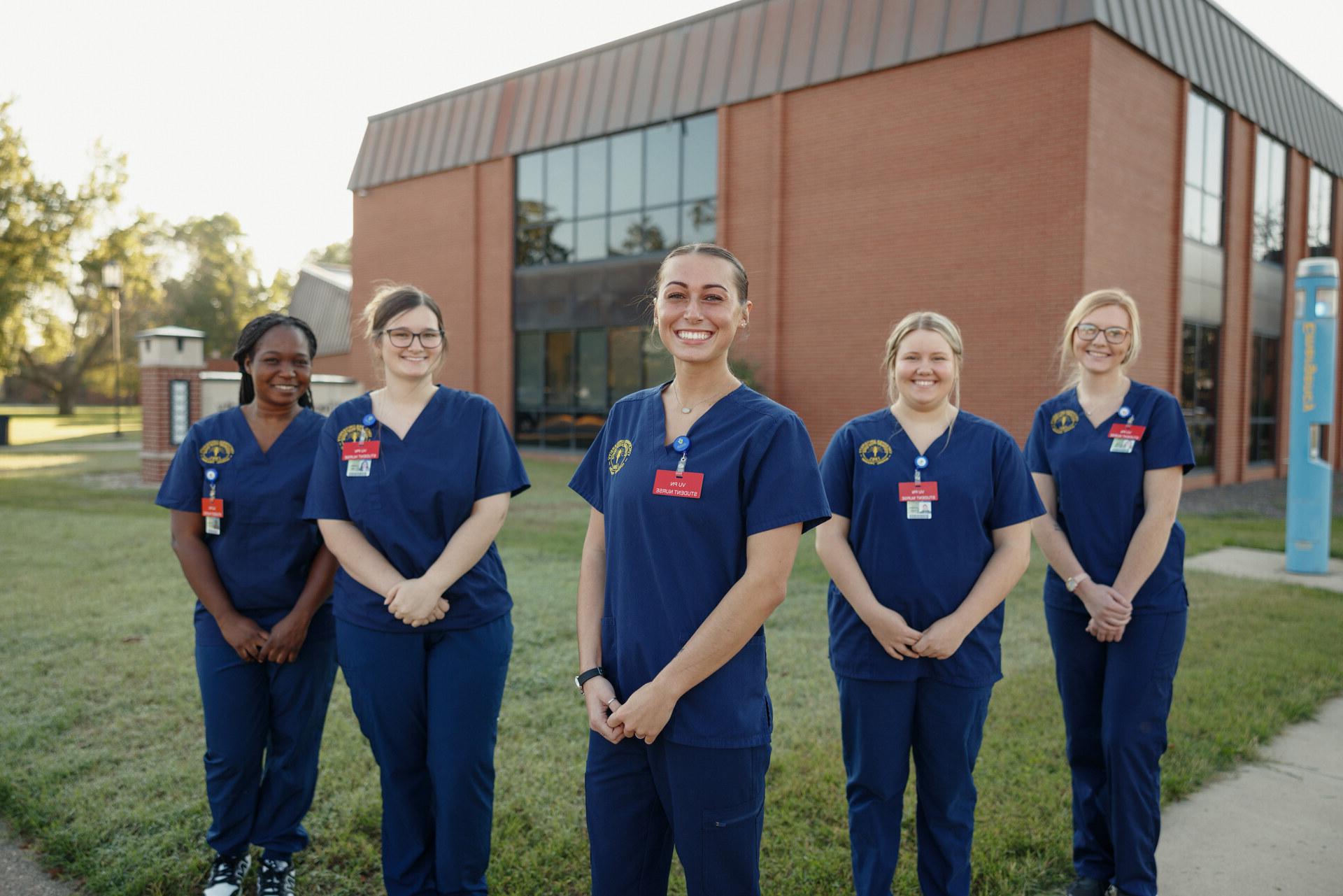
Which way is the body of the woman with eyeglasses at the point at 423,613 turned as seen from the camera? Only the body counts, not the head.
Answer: toward the camera

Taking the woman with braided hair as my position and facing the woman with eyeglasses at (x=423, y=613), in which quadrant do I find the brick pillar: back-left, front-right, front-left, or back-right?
back-left

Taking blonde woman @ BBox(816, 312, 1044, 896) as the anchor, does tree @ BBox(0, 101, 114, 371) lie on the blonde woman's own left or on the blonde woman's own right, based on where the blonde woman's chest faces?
on the blonde woman's own right

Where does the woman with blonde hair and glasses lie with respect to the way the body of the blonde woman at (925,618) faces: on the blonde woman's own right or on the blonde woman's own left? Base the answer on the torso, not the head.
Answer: on the blonde woman's own left

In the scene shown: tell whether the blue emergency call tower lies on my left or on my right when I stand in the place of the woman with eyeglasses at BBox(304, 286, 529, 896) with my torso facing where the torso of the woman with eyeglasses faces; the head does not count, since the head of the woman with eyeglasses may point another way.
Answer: on my left

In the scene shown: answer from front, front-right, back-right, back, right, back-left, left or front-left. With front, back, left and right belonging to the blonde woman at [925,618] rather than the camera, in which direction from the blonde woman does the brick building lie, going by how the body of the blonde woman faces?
back

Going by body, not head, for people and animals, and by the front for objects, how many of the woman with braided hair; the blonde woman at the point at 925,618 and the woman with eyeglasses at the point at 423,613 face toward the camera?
3

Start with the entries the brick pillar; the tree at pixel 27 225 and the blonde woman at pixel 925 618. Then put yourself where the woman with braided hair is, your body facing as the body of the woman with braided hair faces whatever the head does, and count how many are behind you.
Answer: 2

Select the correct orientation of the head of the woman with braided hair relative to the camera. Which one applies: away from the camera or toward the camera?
toward the camera

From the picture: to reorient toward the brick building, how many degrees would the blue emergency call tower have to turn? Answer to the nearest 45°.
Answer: approximately 180°

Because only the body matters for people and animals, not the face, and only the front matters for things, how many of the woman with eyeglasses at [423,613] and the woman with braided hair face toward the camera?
2

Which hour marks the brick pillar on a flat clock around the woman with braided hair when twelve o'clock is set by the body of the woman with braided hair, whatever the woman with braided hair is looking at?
The brick pillar is roughly at 6 o'clock from the woman with braided hair.

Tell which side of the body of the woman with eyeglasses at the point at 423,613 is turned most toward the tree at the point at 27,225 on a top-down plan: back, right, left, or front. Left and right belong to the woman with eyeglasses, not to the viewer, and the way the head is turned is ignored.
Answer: back

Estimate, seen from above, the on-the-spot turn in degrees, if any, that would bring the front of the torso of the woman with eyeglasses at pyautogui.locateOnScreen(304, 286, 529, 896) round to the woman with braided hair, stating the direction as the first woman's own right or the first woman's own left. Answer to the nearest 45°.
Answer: approximately 135° to the first woman's own right

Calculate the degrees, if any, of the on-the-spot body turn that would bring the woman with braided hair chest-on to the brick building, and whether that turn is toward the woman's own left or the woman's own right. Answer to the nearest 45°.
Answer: approximately 135° to the woman's own left

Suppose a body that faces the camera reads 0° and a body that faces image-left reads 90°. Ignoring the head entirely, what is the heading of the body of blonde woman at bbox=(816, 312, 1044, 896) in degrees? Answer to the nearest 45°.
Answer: approximately 0°
